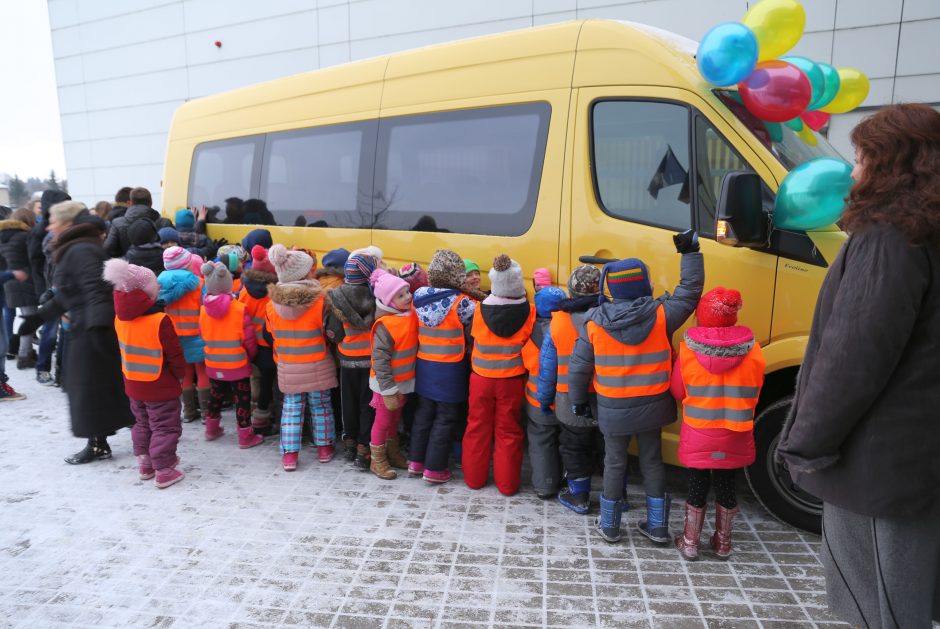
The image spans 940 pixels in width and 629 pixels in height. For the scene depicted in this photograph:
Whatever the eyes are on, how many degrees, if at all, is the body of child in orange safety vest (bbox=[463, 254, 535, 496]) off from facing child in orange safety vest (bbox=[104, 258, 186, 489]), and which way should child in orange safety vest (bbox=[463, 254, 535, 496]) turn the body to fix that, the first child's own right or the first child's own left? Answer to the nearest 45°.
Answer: approximately 90° to the first child's own left

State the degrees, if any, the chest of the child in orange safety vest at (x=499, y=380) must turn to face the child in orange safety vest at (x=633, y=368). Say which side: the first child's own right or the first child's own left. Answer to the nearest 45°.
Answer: approximately 135° to the first child's own right

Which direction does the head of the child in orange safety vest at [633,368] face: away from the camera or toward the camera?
away from the camera

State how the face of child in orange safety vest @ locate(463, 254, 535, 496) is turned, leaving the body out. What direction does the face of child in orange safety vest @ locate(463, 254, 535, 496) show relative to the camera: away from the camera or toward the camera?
away from the camera

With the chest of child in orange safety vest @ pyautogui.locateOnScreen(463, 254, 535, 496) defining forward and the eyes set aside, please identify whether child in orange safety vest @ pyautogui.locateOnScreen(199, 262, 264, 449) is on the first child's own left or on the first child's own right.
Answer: on the first child's own left

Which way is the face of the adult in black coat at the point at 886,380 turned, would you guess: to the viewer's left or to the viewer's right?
to the viewer's left

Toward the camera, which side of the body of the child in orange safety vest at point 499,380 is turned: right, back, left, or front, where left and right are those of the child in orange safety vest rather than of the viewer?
back

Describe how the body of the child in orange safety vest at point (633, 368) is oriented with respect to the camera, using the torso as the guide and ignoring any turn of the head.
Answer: away from the camera

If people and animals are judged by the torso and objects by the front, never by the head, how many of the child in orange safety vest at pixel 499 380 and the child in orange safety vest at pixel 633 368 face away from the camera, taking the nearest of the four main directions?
2

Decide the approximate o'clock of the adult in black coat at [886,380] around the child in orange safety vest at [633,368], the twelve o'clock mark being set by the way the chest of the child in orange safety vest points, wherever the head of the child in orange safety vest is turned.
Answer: The adult in black coat is roughly at 5 o'clock from the child in orange safety vest.

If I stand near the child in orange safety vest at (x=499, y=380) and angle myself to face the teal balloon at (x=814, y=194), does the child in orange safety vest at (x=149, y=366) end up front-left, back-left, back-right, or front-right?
back-right

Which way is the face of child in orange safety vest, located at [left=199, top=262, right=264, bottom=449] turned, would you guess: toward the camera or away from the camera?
away from the camera

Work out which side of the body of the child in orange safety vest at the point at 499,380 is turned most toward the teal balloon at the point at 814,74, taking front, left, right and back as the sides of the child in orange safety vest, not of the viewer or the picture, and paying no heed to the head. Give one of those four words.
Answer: right

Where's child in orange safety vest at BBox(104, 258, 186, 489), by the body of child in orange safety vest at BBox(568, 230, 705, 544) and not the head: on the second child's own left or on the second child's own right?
on the second child's own left

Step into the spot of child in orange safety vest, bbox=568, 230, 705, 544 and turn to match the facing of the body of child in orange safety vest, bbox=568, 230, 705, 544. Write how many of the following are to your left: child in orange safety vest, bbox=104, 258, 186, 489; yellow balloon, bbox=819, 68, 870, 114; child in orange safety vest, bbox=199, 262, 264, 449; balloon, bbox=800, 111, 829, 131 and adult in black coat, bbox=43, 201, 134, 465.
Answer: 3
